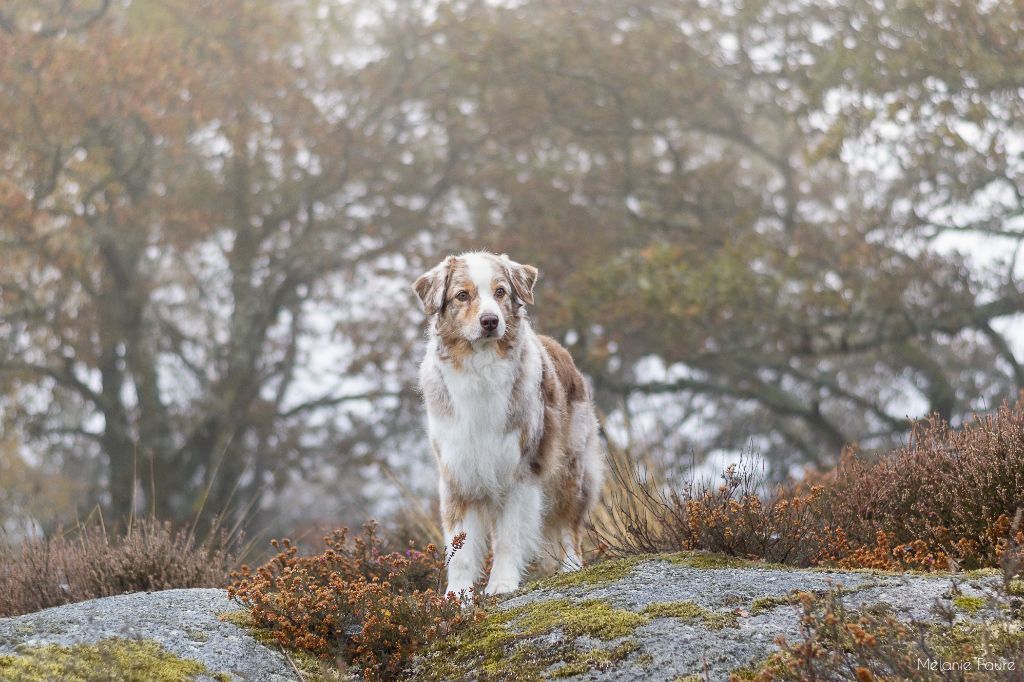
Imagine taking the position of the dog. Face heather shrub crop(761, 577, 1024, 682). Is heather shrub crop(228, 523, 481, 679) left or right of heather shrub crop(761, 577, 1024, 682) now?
right

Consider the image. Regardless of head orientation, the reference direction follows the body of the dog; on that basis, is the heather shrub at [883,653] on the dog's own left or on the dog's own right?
on the dog's own left

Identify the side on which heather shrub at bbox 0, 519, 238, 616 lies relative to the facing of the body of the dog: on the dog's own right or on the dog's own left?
on the dog's own right

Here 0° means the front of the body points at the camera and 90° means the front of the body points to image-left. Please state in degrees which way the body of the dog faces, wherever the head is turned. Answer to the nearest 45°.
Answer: approximately 45°

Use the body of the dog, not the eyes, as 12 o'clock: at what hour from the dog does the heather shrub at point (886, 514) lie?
The heather shrub is roughly at 8 o'clock from the dog.
